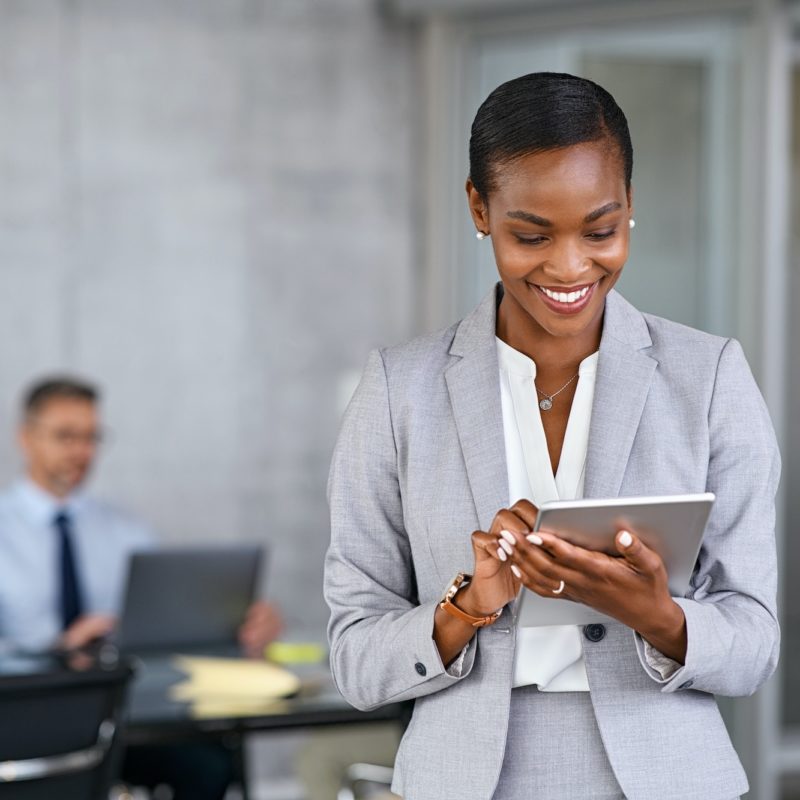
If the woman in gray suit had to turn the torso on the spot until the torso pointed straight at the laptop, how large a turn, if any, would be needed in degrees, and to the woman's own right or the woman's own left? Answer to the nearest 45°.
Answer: approximately 135° to the woman's own right

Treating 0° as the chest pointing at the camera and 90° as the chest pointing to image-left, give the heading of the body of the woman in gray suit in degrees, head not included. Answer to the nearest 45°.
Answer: approximately 0°

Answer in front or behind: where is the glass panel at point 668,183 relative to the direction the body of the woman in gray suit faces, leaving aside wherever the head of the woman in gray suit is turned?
behind

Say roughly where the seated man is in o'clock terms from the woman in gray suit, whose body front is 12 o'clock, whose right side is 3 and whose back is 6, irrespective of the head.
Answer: The seated man is roughly at 5 o'clock from the woman in gray suit.
